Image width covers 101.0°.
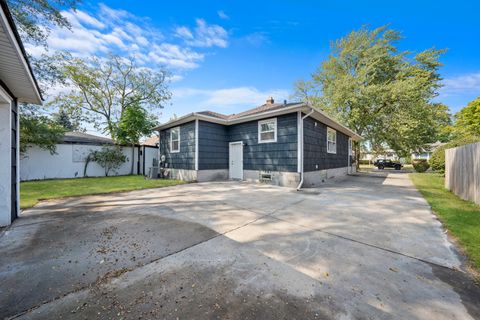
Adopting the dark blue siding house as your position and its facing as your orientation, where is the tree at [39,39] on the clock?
The tree is roughly at 7 o'clock from the dark blue siding house.

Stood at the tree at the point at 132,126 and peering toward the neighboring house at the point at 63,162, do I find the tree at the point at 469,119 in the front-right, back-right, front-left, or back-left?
back-left

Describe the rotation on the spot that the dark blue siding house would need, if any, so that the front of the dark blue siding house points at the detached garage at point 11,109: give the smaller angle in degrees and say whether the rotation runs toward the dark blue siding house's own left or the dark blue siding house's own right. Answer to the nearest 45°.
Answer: approximately 180°

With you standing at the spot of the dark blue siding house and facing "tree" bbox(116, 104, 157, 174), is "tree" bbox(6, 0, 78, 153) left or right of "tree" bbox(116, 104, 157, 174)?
left

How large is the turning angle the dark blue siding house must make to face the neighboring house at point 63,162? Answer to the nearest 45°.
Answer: approximately 135° to its left

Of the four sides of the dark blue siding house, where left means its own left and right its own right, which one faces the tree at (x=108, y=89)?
left

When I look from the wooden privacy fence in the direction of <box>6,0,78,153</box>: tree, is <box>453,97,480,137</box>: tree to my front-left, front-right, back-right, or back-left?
back-right

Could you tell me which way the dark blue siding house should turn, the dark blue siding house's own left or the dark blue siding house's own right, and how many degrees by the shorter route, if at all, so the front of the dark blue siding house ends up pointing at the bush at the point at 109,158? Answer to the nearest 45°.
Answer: approximately 135° to the dark blue siding house's own left

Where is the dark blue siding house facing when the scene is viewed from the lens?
facing away from the viewer and to the right of the viewer

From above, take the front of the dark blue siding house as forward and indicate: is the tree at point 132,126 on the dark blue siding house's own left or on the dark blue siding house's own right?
on the dark blue siding house's own left

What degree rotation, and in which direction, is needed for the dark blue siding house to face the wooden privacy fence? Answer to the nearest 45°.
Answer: approximately 90° to its right

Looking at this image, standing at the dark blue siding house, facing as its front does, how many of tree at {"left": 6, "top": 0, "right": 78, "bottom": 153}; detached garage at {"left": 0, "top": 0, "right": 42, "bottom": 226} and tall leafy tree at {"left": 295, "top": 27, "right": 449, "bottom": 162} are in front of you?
1

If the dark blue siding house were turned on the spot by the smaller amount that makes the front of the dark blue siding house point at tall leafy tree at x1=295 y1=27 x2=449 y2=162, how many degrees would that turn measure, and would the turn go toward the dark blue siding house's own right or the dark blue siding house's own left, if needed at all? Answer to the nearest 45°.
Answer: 0° — it already faces it

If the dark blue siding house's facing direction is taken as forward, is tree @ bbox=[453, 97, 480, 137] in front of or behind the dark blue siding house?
in front
